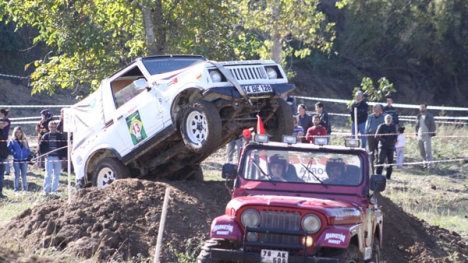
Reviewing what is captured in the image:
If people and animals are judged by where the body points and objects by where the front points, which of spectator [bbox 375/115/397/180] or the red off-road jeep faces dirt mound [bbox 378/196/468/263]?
the spectator

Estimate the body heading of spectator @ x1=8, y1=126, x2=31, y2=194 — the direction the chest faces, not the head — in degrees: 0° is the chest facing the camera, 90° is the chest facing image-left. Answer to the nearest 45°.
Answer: approximately 0°

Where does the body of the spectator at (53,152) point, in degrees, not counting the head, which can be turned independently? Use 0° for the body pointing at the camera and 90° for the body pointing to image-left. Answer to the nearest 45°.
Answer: approximately 0°

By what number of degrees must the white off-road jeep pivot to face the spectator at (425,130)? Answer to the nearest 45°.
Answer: approximately 90° to its left

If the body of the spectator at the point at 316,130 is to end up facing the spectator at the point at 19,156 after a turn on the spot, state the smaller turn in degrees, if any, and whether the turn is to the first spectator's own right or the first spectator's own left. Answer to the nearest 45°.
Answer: approximately 45° to the first spectator's own right

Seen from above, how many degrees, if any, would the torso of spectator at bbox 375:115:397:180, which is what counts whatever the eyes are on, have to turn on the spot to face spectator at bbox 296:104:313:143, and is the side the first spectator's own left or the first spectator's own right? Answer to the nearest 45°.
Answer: approximately 90° to the first spectator's own right

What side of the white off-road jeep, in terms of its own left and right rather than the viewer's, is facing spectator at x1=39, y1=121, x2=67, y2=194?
back
